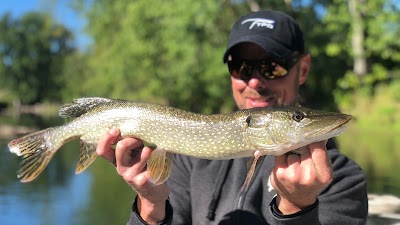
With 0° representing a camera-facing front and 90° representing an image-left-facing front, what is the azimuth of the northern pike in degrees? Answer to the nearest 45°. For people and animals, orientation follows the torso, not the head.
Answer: approximately 270°

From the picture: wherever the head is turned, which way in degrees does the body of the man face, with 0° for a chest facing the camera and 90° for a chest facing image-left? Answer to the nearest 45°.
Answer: approximately 45°
